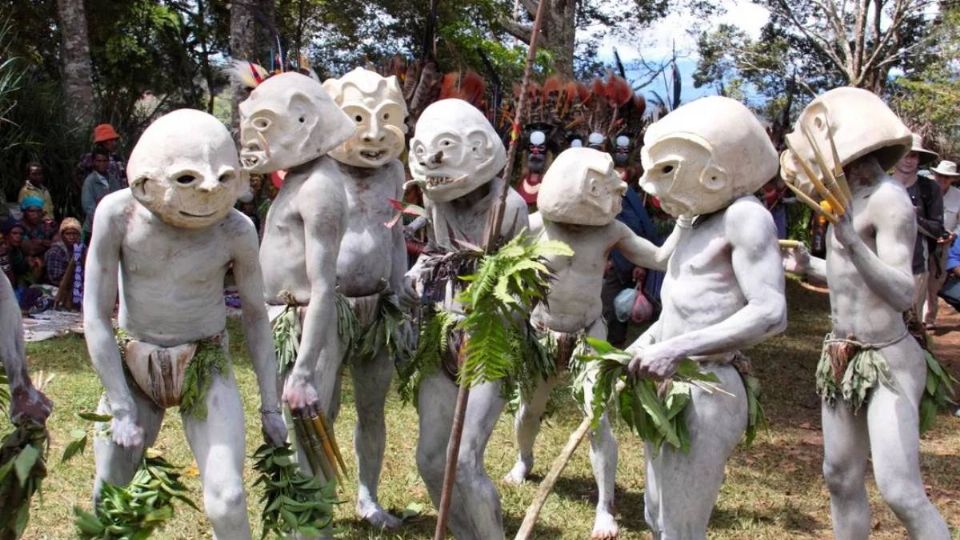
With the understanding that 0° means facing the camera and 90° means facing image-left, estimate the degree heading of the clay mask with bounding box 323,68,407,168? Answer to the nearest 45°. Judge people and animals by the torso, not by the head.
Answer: approximately 0°

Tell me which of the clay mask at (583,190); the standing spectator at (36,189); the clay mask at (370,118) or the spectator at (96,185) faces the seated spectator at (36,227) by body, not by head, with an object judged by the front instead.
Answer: the standing spectator at (36,189)

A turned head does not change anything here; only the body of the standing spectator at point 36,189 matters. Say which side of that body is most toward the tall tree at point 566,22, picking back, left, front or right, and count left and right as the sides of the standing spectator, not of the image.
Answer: left

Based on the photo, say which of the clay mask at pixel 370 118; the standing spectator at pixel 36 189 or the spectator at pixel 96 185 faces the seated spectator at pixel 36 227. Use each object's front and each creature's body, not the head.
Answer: the standing spectator at pixel 36 189

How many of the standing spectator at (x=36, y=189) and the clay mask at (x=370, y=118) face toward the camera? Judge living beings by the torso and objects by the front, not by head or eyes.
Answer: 2

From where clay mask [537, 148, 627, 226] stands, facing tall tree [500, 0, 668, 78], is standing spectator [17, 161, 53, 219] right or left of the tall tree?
left

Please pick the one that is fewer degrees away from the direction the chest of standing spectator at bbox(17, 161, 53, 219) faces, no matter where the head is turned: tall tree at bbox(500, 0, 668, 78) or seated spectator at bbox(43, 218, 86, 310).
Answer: the seated spectator
